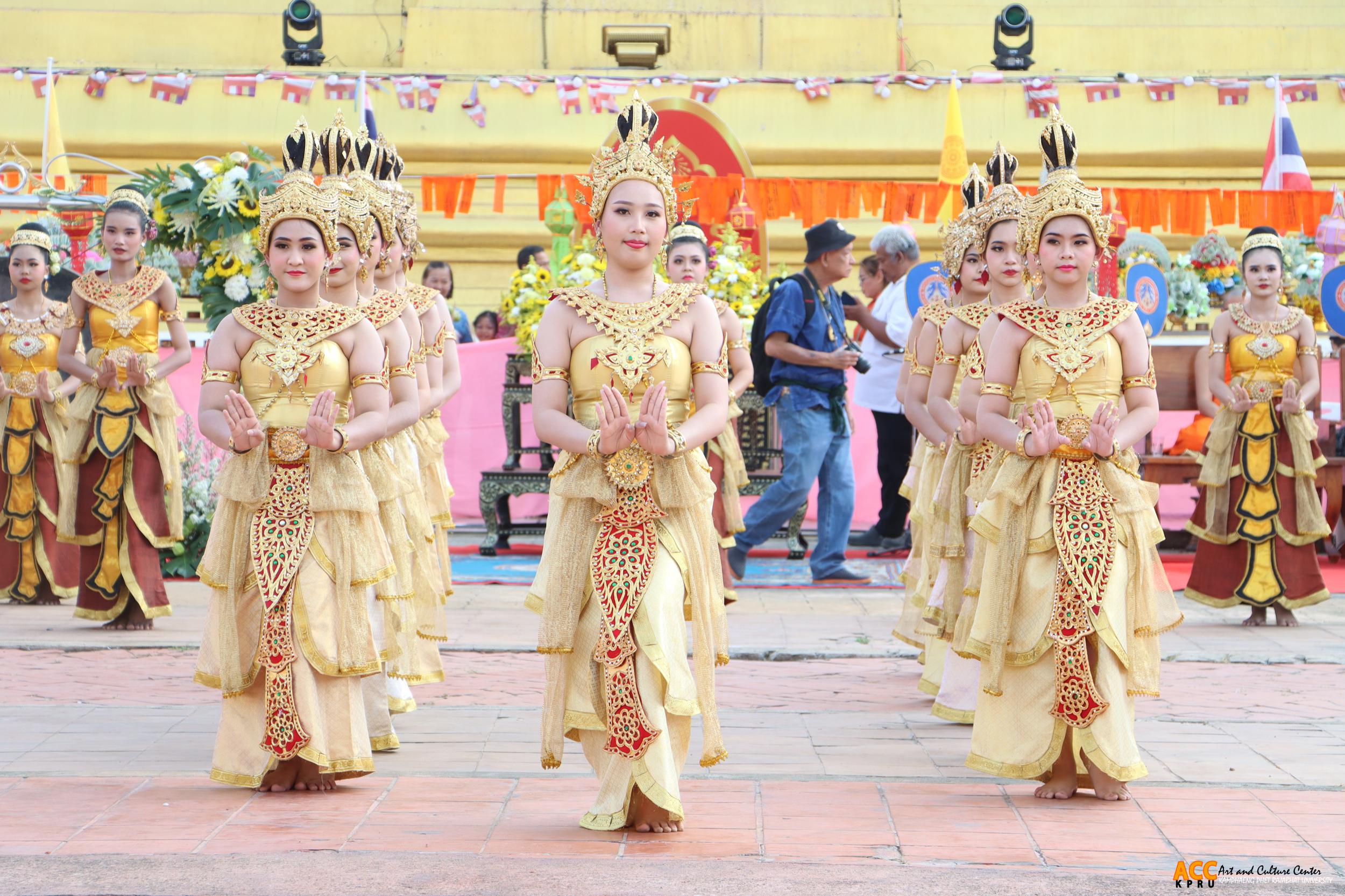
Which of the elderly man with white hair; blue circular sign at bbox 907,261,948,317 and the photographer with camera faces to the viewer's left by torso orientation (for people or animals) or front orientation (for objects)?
the elderly man with white hair

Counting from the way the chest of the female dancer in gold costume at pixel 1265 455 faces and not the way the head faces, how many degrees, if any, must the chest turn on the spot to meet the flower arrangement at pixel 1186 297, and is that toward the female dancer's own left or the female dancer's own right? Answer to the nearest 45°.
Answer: approximately 180°

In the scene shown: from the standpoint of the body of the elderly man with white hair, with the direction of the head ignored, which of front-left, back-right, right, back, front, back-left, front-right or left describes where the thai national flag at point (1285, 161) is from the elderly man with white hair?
back-right

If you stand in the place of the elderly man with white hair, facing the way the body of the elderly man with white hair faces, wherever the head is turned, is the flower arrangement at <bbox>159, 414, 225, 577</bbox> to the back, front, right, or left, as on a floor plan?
front

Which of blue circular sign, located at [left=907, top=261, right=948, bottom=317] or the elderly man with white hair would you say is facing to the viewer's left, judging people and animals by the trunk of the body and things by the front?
the elderly man with white hair

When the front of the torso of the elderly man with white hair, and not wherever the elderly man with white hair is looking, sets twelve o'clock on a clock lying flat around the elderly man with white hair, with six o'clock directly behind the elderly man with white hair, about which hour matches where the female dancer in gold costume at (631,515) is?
The female dancer in gold costume is roughly at 9 o'clock from the elderly man with white hair.

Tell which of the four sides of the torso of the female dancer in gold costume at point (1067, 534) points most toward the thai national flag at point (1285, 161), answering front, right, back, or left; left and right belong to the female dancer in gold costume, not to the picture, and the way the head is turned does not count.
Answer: back
